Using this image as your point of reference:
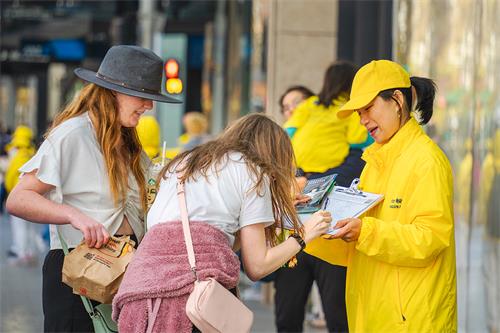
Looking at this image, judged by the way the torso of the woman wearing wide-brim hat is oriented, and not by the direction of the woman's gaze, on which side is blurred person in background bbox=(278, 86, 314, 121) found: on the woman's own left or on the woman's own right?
on the woman's own left

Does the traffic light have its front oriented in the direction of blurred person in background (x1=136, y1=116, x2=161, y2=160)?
yes

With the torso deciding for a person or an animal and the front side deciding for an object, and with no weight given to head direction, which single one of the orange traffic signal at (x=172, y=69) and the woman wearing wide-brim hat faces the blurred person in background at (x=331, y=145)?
the orange traffic signal

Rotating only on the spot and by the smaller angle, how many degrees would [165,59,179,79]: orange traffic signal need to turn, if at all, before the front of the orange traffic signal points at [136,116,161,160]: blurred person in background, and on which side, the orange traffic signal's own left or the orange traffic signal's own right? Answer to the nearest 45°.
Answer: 0° — it already faces them

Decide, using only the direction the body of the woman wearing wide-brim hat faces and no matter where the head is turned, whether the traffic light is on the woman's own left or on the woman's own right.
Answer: on the woman's own left

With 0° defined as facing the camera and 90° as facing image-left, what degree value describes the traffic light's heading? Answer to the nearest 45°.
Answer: approximately 0°

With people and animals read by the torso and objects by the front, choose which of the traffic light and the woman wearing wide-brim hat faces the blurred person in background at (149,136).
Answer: the traffic light

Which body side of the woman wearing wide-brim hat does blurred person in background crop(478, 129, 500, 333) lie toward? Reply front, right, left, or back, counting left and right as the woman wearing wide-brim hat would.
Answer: left

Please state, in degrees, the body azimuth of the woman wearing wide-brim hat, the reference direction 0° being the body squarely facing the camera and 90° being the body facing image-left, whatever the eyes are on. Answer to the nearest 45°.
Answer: approximately 315°
